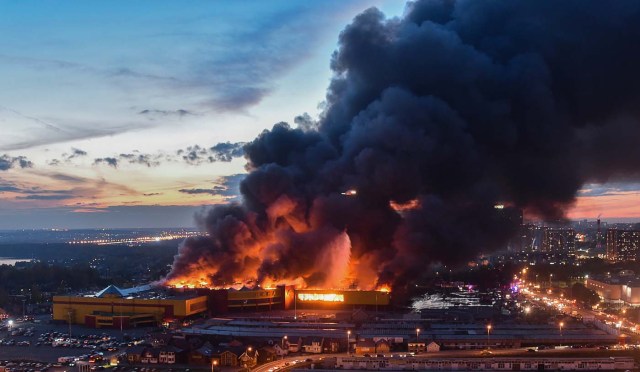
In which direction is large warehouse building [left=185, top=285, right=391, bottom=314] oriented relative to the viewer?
toward the camera

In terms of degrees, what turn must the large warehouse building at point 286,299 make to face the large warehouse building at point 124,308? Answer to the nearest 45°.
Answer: approximately 90° to its right
